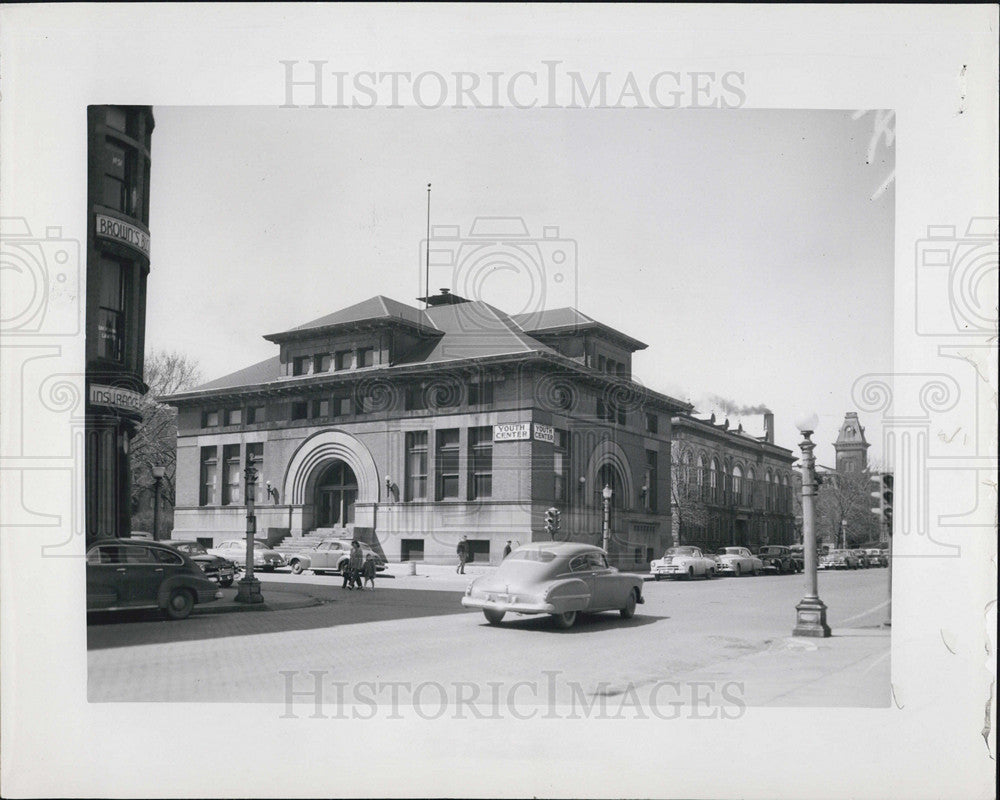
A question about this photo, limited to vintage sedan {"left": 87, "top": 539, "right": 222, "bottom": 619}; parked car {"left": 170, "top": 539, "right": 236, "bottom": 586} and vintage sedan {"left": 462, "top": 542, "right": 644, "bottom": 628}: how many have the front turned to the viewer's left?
1

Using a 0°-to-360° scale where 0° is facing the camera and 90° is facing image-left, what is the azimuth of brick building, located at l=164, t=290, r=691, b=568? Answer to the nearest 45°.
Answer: approximately 45°

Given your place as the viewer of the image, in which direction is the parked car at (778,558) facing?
facing the viewer and to the left of the viewer

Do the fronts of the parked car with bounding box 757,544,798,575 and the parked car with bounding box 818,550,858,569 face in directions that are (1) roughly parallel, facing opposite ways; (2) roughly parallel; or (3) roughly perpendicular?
roughly parallel

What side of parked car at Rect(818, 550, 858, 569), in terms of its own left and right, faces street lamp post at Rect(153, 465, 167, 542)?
front

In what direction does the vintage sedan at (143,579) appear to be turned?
to the viewer's left

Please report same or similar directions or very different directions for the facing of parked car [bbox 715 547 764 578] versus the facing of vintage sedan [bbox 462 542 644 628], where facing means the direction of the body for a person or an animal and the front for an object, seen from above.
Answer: very different directions

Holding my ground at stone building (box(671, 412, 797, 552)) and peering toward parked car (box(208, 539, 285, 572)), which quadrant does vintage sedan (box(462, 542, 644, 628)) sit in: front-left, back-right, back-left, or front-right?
front-left

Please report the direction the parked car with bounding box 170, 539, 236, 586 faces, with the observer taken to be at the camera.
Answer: facing the viewer and to the right of the viewer

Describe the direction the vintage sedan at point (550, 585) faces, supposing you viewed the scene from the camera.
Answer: facing away from the viewer and to the right of the viewer

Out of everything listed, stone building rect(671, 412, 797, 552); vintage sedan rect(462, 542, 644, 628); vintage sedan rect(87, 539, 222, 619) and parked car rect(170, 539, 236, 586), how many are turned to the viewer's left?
1

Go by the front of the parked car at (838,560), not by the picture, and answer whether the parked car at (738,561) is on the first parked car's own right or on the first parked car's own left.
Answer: on the first parked car's own right

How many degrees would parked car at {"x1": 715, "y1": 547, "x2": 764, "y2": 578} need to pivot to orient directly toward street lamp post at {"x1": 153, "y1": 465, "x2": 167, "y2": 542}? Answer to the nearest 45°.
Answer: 0° — it already faces it

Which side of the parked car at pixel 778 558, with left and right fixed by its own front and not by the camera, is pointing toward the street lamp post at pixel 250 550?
front
